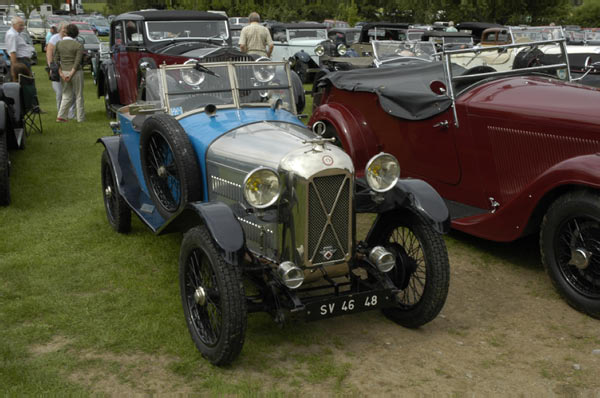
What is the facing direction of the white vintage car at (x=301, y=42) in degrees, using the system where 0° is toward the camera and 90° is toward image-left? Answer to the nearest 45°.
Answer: approximately 315°

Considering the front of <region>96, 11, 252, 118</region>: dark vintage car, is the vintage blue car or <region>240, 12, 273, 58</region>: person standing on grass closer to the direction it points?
the vintage blue car

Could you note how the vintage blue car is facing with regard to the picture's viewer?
facing the viewer and to the right of the viewer

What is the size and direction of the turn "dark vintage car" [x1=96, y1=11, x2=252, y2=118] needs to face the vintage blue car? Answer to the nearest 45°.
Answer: approximately 45° to its right

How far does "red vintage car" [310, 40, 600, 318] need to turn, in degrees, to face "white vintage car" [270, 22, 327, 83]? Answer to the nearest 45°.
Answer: approximately 135° to its left

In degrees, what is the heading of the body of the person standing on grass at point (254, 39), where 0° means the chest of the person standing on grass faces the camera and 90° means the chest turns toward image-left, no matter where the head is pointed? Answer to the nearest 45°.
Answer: approximately 180°

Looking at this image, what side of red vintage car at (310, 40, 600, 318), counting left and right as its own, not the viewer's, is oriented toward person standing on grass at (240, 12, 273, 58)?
back

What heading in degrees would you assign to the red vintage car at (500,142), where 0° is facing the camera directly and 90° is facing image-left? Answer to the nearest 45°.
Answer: approximately 315°

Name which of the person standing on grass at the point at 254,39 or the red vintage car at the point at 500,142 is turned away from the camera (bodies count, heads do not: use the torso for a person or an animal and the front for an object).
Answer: the person standing on grass

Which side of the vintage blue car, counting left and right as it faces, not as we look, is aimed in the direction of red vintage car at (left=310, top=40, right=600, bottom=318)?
left

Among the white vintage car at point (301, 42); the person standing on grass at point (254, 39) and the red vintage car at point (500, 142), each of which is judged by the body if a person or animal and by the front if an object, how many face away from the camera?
1

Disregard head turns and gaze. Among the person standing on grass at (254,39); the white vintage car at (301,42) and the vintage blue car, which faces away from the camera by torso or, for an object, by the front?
the person standing on grass

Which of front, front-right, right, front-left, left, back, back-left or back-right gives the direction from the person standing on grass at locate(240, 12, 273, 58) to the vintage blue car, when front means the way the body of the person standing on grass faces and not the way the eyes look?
back
